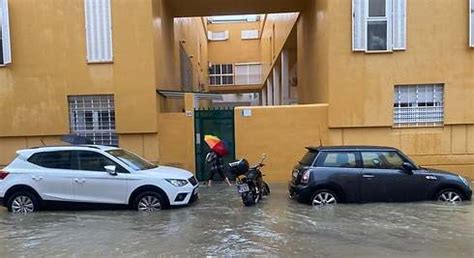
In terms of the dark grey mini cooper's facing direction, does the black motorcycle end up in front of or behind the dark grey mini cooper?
behind

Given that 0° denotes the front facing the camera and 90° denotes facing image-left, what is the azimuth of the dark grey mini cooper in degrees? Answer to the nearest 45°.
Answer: approximately 270°

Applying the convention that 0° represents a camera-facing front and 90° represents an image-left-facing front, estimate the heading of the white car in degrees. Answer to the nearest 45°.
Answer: approximately 270°

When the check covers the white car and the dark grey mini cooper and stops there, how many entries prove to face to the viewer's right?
2

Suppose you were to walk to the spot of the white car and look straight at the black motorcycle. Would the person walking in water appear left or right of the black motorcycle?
left

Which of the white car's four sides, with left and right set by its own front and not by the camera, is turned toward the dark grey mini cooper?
front
